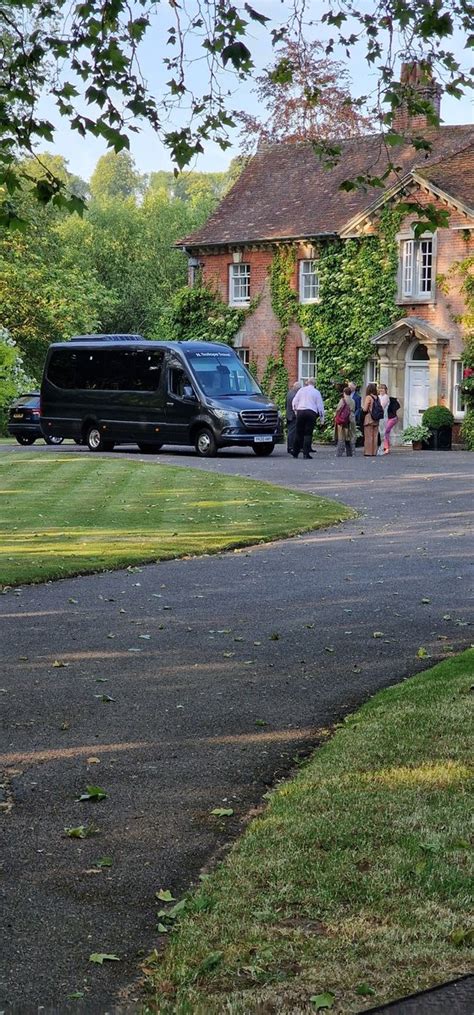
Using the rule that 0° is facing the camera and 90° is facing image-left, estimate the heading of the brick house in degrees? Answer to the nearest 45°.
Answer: approximately 45°

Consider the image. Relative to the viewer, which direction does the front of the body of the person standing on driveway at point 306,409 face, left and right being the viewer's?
facing away from the viewer

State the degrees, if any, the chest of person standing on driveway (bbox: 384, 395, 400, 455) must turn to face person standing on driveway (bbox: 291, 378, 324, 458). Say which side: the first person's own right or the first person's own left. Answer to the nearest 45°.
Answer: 0° — they already face them

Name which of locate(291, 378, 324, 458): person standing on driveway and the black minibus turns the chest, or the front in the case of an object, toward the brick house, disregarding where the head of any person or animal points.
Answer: the person standing on driveway

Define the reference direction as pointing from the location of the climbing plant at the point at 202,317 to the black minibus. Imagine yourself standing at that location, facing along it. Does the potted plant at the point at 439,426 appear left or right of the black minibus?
left

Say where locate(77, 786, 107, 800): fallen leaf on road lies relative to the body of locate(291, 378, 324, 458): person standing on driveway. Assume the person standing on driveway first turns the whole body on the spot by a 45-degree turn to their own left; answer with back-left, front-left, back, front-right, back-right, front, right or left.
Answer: back-left

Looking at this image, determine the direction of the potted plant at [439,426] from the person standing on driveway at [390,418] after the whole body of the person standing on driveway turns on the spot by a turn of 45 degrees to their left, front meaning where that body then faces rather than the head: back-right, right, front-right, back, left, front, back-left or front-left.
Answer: back

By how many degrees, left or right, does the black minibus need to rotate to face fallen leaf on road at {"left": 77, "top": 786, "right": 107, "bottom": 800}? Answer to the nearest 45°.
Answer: approximately 45° to its right

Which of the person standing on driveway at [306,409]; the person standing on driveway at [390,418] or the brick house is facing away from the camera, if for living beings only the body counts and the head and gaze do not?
the person standing on driveway at [306,409]

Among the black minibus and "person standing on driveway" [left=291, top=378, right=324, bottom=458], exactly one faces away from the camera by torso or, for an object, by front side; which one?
the person standing on driveway

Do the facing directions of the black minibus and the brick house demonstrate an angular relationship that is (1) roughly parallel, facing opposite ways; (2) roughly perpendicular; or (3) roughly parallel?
roughly perpendicular

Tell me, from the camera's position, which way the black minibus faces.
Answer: facing the viewer and to the right of the viewer

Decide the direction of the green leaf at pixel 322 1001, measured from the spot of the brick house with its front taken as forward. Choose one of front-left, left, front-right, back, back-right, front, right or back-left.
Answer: front-left

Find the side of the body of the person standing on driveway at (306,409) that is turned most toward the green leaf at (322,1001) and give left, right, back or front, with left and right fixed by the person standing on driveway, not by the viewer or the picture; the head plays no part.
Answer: back
